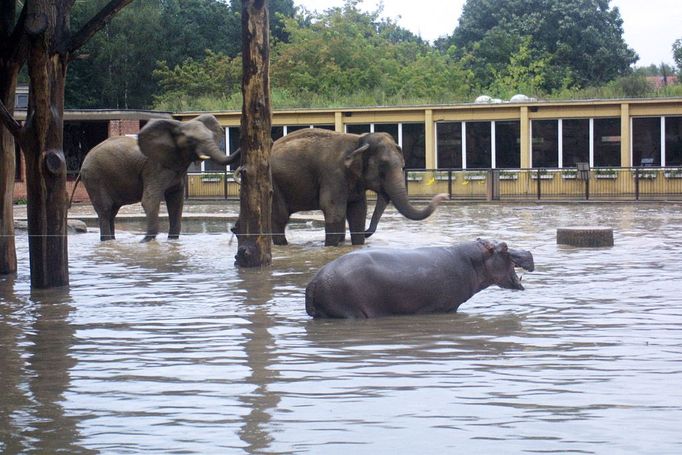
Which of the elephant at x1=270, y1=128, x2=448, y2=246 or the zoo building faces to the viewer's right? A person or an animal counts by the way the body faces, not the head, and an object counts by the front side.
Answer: the elephant

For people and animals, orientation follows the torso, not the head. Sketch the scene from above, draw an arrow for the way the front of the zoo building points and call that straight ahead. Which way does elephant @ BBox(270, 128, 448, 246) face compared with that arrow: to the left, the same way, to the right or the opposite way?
to the left

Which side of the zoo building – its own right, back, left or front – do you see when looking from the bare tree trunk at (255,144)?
front

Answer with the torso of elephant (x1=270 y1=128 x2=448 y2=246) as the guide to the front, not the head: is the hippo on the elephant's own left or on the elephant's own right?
on the elephant's own right

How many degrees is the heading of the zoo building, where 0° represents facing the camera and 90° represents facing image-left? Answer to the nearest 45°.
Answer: approximately 0°

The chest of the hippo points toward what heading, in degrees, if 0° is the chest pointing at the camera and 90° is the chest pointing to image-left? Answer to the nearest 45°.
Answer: approximately 270°

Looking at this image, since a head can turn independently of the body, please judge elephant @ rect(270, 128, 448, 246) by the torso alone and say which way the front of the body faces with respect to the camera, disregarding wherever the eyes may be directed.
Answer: to the viewer's right

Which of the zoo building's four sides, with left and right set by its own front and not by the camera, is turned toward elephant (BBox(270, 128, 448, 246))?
front

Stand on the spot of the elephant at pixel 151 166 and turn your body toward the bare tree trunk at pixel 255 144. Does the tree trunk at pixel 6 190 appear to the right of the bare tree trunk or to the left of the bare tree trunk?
right

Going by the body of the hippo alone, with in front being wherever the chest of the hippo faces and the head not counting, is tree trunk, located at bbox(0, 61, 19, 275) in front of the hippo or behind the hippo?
behind

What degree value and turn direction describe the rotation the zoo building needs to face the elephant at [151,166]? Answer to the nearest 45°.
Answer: approximately 45° to its right

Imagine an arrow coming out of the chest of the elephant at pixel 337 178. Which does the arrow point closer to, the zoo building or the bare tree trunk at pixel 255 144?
the zoo building

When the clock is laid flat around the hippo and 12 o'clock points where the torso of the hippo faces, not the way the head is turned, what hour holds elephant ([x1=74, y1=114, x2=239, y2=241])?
The elephant is roughly at 8 o'clock from the hippo.
